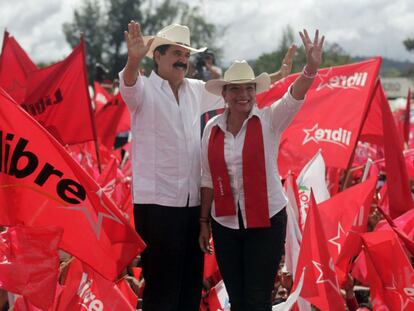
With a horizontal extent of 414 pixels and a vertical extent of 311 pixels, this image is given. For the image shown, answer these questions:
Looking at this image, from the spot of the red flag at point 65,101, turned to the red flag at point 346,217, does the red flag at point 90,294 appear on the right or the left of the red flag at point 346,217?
right

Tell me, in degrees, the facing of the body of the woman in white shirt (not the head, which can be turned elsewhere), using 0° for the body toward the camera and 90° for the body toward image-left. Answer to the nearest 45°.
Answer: approximately 0°

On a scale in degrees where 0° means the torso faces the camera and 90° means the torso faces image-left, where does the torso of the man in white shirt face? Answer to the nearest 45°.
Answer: approximately 315°

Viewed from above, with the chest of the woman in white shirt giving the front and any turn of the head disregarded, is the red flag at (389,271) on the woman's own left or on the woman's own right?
on the woman's own left

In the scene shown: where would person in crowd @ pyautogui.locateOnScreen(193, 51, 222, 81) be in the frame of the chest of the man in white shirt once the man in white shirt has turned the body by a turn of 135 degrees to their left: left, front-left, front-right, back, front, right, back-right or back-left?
front

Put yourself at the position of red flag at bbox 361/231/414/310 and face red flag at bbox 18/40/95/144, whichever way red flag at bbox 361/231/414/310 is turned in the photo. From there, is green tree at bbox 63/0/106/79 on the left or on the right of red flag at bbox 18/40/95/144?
right

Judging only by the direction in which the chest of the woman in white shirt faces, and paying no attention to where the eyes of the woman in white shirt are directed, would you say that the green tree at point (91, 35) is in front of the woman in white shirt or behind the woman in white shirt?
behind

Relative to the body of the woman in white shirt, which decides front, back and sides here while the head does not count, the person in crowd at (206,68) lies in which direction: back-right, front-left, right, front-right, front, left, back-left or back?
back
